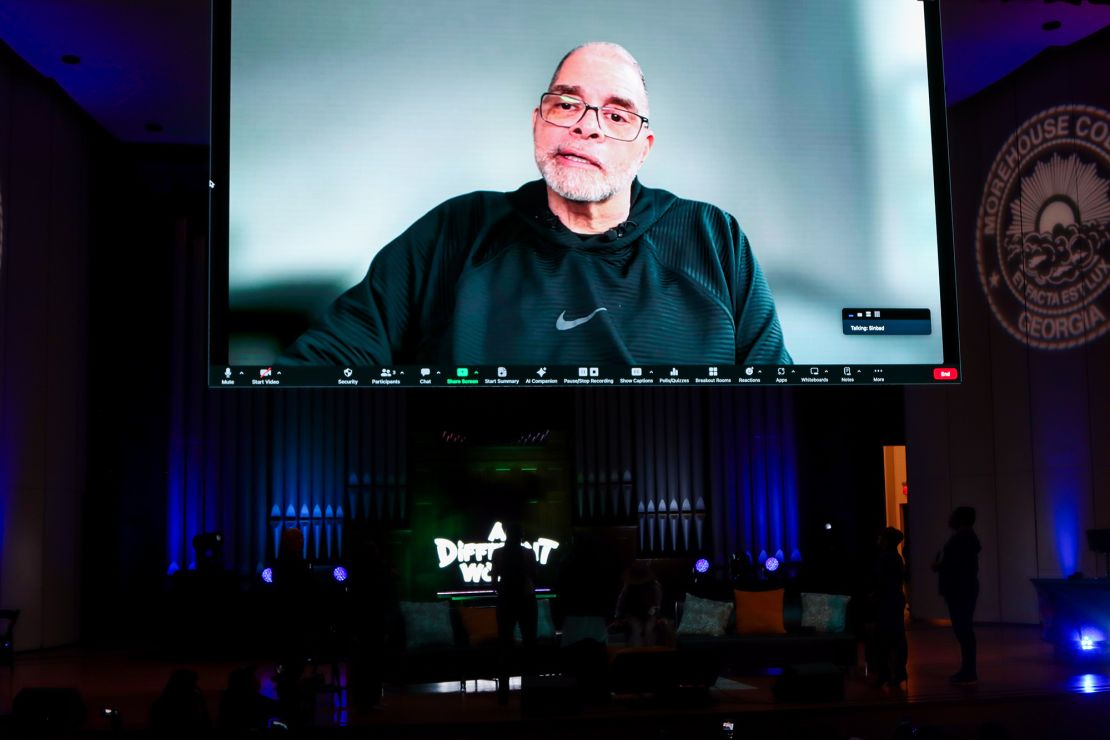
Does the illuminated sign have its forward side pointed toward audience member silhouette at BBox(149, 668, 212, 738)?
yes

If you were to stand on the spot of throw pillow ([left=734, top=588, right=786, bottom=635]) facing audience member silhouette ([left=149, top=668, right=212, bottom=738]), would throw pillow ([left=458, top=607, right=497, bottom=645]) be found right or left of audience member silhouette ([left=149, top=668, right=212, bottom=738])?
right

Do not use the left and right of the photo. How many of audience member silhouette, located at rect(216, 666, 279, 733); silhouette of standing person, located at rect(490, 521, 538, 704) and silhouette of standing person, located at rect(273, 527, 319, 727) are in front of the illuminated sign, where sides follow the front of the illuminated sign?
3

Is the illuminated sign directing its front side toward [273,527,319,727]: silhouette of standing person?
yes

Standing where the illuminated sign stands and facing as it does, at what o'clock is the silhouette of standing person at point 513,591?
The silhouette of standing person is roughly at 12 o'clock from the illuminated sign.

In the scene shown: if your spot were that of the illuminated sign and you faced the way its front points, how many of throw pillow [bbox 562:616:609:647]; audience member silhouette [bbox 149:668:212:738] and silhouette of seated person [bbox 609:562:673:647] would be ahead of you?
3

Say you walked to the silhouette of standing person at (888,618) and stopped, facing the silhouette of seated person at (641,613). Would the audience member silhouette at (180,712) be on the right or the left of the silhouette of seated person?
left

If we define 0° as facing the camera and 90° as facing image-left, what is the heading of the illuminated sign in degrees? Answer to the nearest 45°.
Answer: approximately 0°

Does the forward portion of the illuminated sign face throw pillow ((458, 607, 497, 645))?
yes

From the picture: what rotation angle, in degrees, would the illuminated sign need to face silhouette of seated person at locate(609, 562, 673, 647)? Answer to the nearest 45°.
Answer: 0° — it already faces them

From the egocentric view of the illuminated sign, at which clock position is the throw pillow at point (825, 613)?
The throw pillow is roughly at 11 o'clock from the illuminated sign.

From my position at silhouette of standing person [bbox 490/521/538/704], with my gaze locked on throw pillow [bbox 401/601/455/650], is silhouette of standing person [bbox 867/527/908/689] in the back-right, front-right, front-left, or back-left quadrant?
back-right
